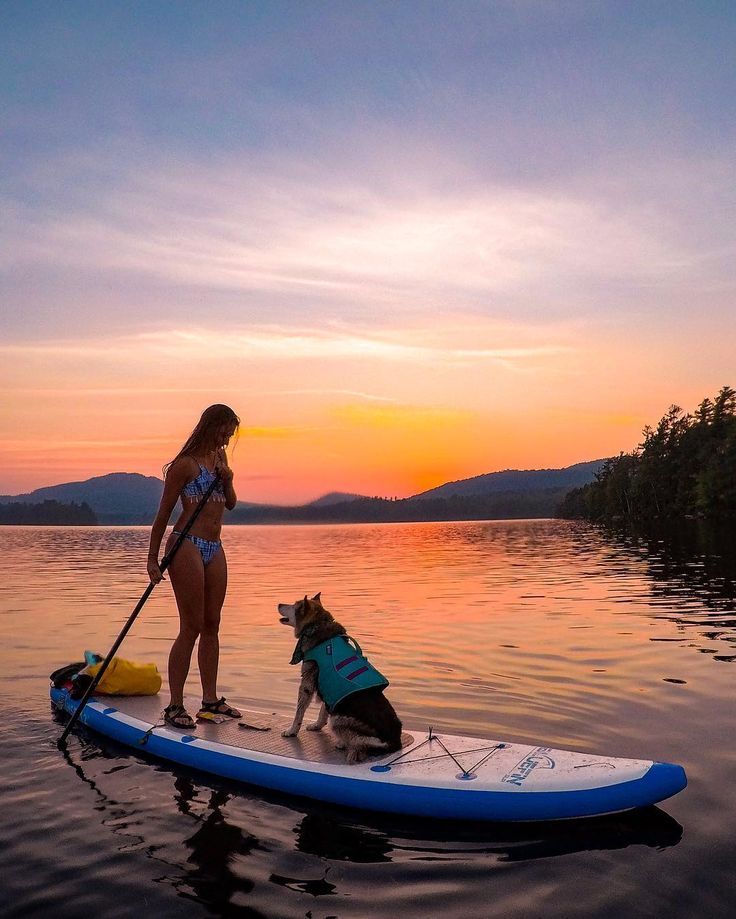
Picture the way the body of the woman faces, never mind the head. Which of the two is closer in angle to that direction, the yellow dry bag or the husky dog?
the husky dog

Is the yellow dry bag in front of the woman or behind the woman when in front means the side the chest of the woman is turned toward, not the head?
behind

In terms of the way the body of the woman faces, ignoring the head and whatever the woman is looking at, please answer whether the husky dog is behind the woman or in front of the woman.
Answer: in front

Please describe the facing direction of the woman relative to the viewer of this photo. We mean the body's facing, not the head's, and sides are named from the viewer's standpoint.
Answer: facing the viewer and to the right of the viewer

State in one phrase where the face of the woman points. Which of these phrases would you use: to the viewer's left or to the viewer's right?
to the viewer's right
